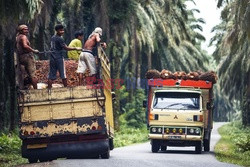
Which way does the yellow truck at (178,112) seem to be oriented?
toward the camera

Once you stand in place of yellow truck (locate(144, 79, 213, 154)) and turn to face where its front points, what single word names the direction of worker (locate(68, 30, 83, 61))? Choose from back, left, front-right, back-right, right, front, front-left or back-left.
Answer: front-right

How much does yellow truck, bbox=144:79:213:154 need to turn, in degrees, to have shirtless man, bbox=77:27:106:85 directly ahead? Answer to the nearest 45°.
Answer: approximately 45° to its right
